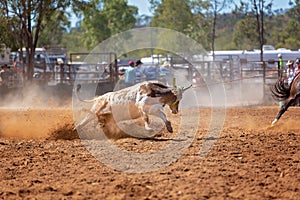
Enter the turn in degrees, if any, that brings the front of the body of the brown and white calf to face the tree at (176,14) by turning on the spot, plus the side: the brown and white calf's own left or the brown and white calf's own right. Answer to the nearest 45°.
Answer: approximately 90° to the brown and white calf's own left

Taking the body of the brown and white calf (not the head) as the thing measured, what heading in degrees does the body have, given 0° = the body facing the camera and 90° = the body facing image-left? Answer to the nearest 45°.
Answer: approximately 270°

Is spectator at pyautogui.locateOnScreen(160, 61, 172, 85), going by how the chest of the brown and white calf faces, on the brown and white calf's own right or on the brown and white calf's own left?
on the brown and white calf's own left

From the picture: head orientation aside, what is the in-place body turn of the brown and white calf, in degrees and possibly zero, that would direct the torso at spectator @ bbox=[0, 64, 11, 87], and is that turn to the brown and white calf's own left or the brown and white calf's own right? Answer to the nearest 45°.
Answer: approximately 135° to the brown and white calf's own left

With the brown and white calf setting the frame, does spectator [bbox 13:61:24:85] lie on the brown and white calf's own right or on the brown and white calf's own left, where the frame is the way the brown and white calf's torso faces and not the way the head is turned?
on the brown and white calf's own left

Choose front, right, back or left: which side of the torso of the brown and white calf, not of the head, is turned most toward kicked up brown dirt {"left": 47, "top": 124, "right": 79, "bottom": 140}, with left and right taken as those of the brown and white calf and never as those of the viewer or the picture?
back

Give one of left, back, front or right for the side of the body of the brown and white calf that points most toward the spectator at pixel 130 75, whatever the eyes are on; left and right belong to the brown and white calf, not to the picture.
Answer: left
